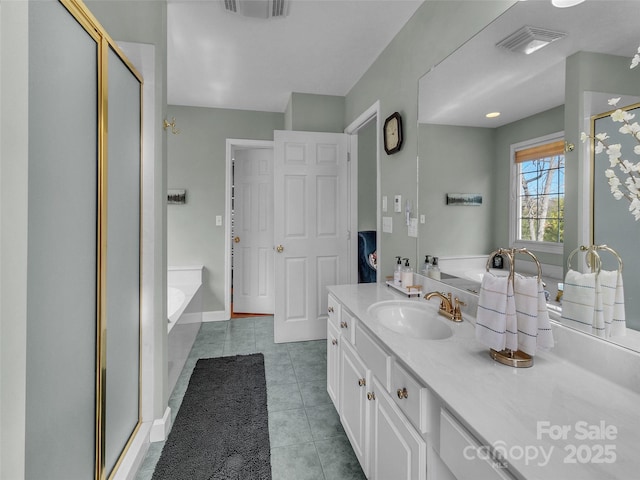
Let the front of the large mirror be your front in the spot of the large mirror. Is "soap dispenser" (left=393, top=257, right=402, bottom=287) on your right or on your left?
on your right

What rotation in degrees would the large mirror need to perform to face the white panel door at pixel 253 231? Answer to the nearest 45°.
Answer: approximately 90° to its right

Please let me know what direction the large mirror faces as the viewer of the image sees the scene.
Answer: facing the viewer and to the left of the viewer

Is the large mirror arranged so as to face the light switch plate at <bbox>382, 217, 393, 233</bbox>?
no

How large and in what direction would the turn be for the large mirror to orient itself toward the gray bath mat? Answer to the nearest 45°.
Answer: approximately 45° to its right

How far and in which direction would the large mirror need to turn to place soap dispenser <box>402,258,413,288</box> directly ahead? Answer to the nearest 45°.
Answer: approximately 90° to its right
